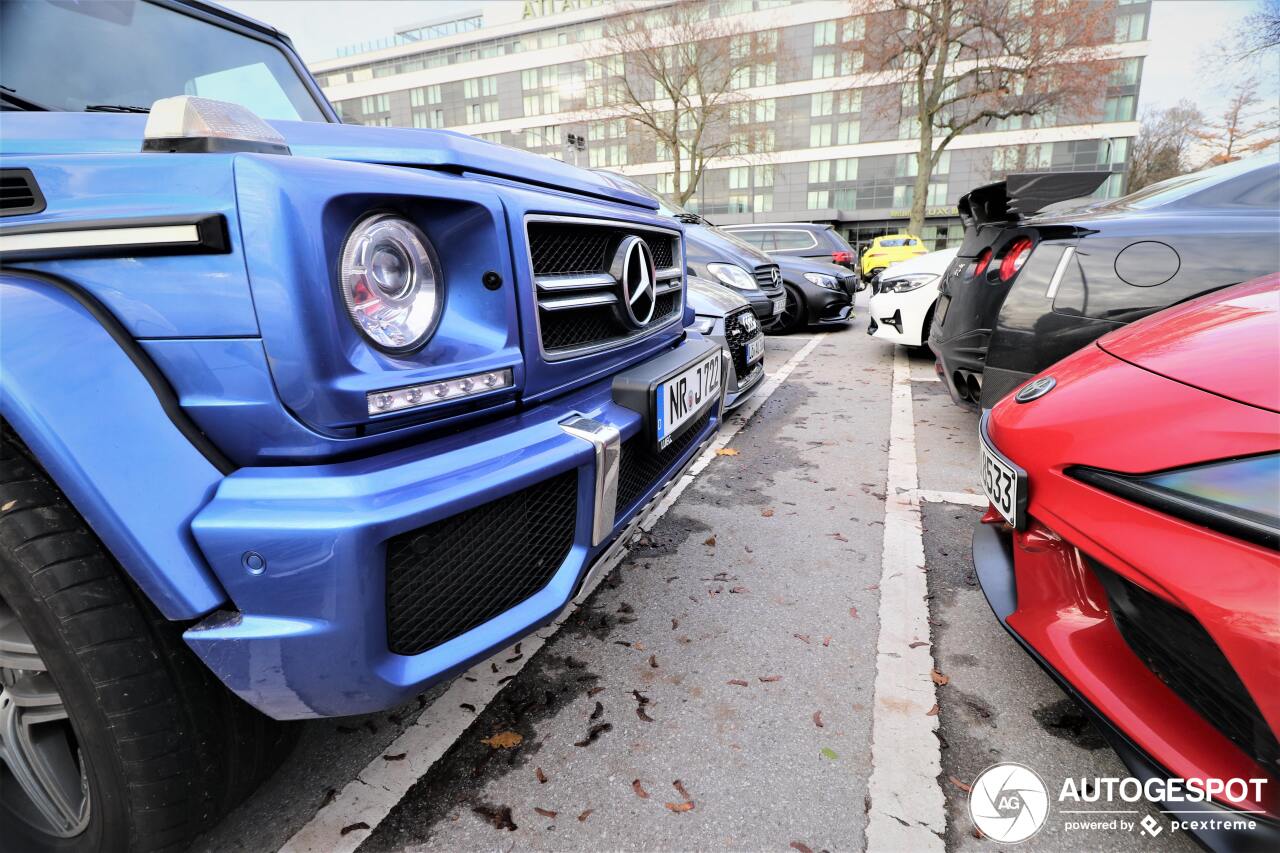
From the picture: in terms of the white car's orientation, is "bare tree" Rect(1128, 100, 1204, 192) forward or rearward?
rearward

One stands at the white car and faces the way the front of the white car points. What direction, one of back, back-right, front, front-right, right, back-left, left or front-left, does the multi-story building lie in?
back-right

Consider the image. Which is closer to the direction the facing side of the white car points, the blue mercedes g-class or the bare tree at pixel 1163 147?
the blue mercedes g-class

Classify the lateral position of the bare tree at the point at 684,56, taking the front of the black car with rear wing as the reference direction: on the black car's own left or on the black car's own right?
on the black car's own left

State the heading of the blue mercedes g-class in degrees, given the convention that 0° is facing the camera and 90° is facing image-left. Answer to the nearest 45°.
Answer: approximately 315°

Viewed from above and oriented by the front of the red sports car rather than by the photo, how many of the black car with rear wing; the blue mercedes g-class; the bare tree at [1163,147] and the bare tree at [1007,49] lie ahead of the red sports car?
1

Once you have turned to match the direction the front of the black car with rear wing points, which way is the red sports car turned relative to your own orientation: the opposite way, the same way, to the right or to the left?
the opposite way

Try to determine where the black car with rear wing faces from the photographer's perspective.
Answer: facing away from the viewer and to the right of the viewer

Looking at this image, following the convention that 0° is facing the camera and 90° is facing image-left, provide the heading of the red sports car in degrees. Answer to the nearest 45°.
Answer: approximately 45°

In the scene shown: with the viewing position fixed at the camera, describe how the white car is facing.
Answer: facing the viewer and to the left of the viewer

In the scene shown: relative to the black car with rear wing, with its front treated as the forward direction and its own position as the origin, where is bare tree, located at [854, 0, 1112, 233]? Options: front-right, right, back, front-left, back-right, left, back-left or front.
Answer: front-left

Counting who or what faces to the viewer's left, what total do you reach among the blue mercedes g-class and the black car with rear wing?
0

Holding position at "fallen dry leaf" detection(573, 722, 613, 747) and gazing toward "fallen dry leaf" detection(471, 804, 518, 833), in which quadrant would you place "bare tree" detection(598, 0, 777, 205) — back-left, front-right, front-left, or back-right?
back-right

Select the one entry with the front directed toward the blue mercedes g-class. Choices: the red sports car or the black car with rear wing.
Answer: the red sports car
